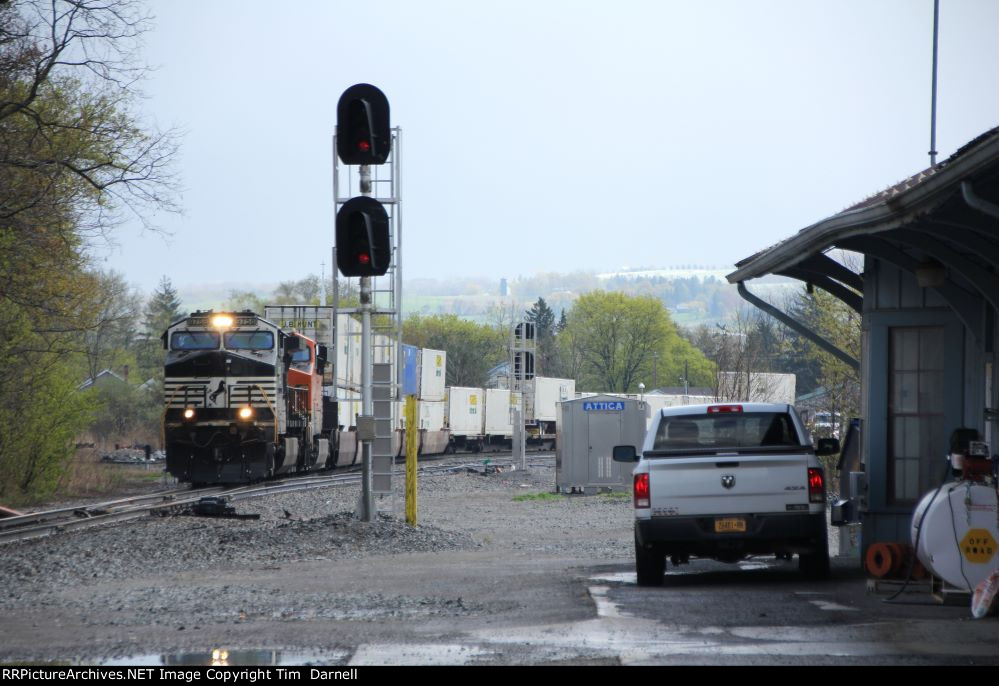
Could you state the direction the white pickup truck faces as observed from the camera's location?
facing away from the viewer

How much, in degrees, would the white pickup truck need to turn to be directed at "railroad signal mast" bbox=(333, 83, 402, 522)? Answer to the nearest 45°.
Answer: approximately 45° to its left

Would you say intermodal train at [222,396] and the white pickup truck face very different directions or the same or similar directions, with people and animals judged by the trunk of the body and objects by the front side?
very different directions

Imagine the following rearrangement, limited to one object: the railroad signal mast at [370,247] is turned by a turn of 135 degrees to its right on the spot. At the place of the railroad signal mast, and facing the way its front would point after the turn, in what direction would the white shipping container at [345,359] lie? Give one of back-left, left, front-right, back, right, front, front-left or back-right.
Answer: front-right

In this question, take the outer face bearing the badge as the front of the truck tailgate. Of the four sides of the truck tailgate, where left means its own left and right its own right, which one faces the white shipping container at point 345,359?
back

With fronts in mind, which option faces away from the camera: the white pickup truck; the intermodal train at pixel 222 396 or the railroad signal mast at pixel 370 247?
the white pickup truck
